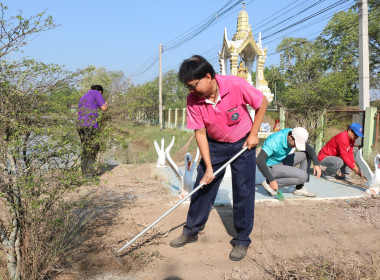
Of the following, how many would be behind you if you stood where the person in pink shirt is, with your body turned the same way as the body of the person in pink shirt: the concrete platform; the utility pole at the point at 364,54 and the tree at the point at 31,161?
2

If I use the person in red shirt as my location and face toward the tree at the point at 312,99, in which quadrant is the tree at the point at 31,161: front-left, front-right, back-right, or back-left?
back-left

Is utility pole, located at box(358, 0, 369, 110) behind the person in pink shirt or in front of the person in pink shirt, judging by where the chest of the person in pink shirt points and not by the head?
behind

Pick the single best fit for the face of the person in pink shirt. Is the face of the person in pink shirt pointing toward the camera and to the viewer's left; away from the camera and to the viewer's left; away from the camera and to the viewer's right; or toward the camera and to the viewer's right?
toward the camera and to the viewer's left

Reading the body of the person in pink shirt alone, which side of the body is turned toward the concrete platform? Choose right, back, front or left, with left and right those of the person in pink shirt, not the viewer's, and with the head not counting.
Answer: back

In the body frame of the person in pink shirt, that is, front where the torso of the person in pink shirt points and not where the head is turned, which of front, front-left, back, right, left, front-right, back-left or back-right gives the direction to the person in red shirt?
back

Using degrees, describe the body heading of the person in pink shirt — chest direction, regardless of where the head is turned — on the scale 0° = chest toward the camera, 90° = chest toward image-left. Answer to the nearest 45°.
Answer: approximately 45°
